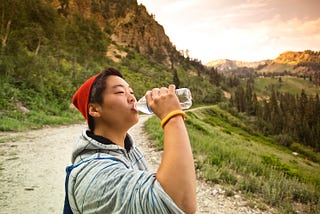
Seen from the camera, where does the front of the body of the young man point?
to the viewer's right
